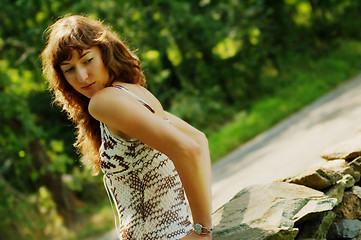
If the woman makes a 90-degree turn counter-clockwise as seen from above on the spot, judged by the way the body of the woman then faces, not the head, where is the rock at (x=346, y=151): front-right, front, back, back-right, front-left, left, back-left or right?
back-left

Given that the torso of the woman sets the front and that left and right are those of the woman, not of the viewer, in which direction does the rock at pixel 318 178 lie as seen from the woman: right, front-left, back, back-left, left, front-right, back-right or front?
back-right

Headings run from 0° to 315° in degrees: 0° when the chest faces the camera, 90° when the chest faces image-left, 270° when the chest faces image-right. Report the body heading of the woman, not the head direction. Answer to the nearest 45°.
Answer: approximately 90°

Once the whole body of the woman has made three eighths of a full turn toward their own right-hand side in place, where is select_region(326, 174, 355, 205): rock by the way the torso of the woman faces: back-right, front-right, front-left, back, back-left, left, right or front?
front

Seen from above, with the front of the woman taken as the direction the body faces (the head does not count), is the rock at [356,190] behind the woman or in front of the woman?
behind

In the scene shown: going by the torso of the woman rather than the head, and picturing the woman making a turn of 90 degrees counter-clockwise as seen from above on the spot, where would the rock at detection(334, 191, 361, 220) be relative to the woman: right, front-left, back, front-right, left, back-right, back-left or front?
back-left

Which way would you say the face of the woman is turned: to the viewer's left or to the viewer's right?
to the viewer's left
